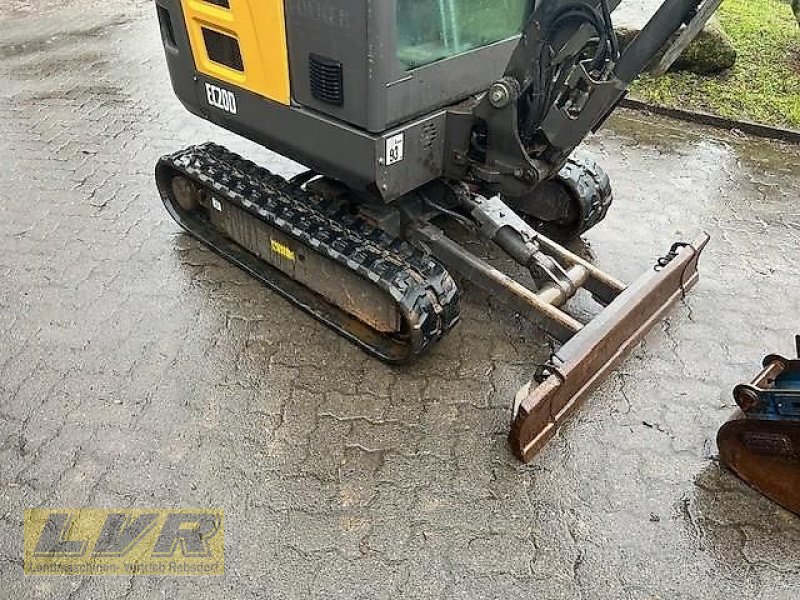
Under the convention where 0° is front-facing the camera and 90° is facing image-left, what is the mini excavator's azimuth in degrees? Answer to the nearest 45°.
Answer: approximately 315°

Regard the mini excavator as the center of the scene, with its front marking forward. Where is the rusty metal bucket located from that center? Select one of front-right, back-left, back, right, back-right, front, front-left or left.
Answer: front
